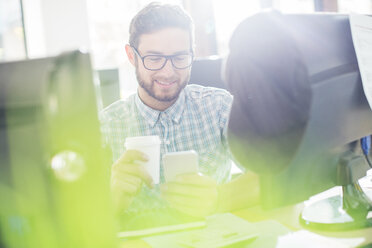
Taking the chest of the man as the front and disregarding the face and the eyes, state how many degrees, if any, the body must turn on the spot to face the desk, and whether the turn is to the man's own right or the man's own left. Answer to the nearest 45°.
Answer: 0° — they already face it

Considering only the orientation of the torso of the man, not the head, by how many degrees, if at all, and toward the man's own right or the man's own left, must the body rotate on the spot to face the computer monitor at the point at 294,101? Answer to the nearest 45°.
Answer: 0° — they already face it

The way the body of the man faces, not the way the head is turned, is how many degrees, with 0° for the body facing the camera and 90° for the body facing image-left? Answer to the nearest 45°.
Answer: approximately 0°
